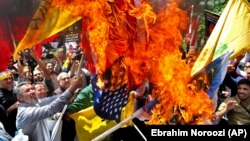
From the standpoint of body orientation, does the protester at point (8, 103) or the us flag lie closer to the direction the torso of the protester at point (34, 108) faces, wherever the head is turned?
the us flag

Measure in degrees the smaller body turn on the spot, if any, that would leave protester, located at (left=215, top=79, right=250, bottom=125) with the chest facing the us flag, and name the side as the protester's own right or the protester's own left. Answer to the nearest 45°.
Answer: approximately 45° to the protester's own right

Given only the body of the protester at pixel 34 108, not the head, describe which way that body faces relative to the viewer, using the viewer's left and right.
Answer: facing to the right of the viewer

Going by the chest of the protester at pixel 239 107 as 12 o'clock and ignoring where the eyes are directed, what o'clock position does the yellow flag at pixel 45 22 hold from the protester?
The yellow flag is roughly at 1 o'clock from the protester.

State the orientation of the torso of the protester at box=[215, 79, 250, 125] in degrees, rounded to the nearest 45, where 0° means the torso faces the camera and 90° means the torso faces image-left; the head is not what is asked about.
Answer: approximately 45°
